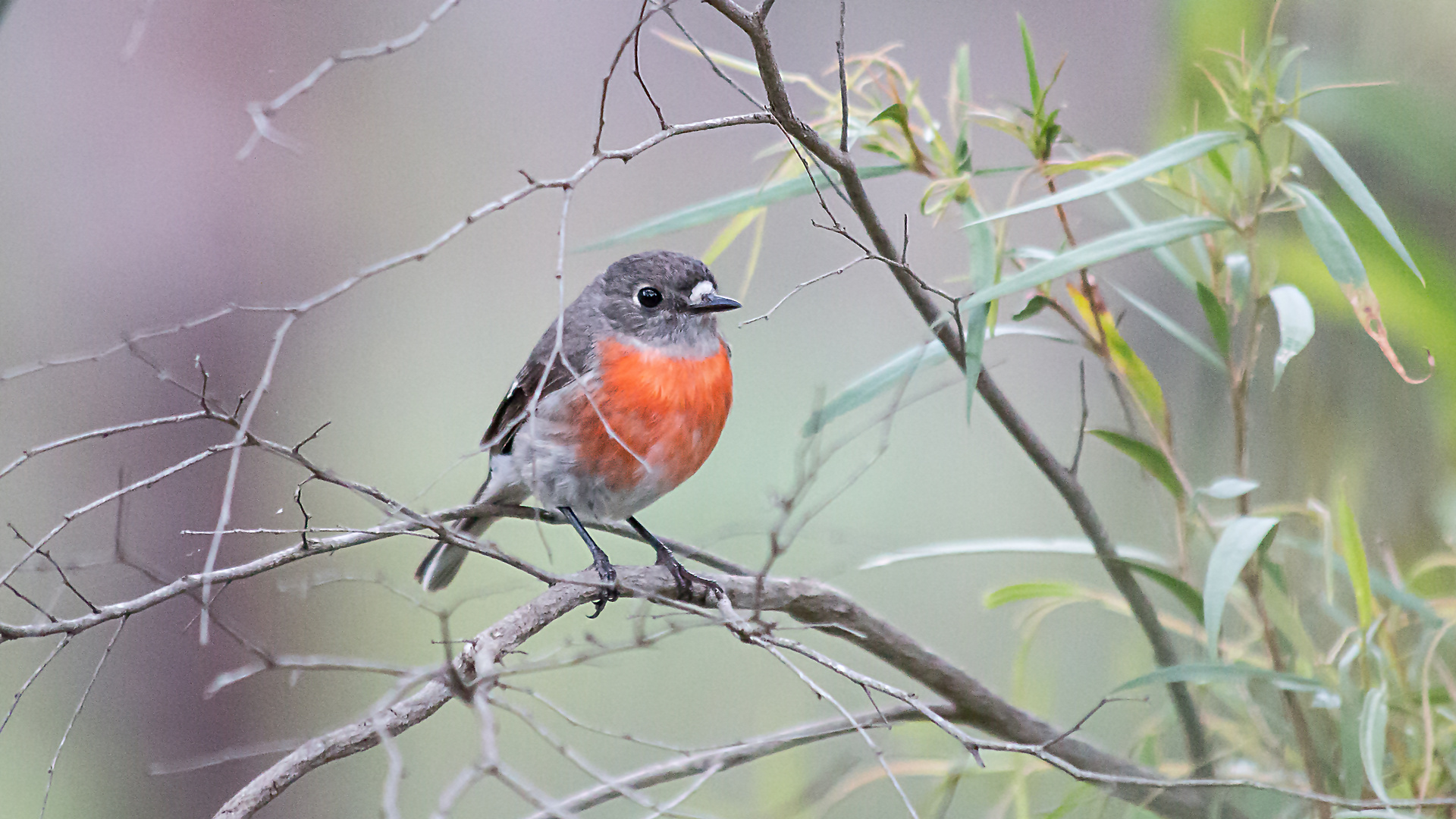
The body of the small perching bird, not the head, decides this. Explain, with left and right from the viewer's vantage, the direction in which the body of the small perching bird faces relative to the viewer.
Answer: facing the viewer and to the right of the viewer
